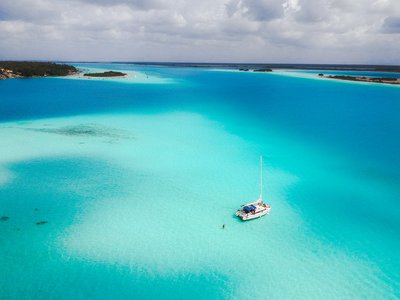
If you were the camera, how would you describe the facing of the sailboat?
facing away from the viewer and to the right of the viewer
